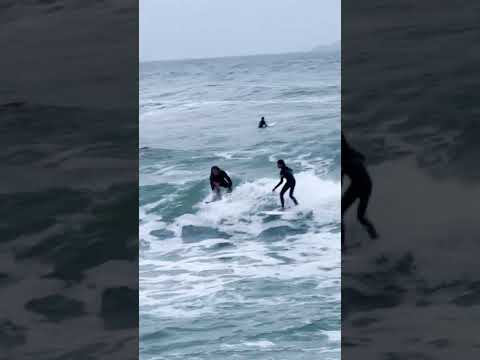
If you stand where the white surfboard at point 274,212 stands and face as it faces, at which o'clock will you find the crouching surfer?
The crouching surfer is roughly at 12 o'clock from the white surfboard.

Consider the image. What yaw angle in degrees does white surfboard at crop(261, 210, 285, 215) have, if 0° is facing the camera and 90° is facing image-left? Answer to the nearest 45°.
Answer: approximately 90°
